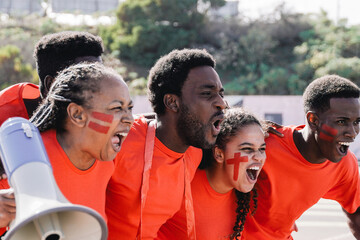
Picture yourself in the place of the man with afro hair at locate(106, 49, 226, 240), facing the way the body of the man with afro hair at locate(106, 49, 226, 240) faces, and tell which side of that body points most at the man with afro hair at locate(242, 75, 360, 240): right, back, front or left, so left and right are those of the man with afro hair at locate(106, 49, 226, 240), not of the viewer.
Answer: left

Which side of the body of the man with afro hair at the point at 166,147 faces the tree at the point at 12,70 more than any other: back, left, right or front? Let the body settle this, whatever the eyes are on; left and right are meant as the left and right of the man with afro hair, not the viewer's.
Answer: back

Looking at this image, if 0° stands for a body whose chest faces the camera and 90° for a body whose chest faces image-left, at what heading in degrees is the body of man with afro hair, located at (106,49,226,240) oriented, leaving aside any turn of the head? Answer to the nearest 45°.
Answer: approximately 315°

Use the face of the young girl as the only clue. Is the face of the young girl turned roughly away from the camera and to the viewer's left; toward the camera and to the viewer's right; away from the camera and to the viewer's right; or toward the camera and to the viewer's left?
toward the camera and to the viewer's right

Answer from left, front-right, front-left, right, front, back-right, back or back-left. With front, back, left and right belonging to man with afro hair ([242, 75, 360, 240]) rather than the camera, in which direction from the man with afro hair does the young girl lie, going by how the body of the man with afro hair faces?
right

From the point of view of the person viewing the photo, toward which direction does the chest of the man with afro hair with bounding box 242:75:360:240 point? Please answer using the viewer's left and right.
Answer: facing the viewer and to the right of the viewer

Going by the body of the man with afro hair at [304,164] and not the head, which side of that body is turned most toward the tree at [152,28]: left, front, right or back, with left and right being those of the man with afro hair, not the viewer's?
back

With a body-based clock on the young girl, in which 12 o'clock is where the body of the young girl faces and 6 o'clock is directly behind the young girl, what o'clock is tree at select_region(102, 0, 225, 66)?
The tree is roughly at 7 o'clock from the young girl.

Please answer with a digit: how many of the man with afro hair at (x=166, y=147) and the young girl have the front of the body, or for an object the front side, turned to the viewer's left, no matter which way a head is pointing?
0
